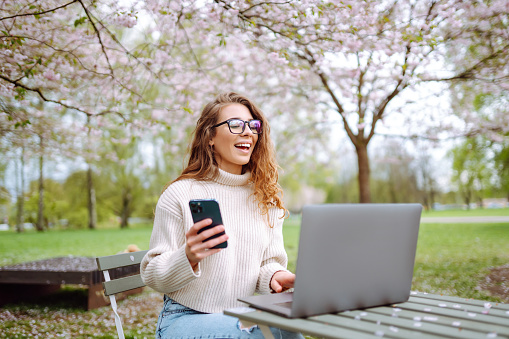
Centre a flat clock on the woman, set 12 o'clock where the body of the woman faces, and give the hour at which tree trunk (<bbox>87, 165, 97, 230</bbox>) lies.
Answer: The tree trunk is roughly at 7 o'clock from the woman.

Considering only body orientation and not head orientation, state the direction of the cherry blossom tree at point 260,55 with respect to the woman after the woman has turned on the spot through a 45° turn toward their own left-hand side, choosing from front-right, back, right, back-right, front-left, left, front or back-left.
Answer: left

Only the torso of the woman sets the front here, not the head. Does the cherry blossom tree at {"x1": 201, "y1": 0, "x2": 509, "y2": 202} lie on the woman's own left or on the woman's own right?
on the woman's own left

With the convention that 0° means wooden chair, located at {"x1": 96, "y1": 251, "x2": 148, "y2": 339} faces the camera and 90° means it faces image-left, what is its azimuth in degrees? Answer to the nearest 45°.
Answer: approximately 315°

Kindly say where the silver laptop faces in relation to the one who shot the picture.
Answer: facing away from the viewer and to the left of the viewer

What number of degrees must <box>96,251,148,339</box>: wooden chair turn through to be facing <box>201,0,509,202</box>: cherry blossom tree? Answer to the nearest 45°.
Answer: approximately 90° to its left

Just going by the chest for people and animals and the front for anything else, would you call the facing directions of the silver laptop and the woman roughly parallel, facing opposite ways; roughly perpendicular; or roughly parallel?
roughly parallel, facing opposite ways

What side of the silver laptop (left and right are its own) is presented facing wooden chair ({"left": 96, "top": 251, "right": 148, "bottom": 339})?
front

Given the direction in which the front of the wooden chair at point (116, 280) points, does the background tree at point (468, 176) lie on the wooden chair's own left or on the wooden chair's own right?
on the wooden chair's own left

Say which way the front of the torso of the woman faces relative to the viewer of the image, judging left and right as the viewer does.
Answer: facing the viewer and to the right of the viewer

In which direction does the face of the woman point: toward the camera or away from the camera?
toward the camera

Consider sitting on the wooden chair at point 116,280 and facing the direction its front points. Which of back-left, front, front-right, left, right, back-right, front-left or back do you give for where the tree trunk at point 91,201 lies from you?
back-left

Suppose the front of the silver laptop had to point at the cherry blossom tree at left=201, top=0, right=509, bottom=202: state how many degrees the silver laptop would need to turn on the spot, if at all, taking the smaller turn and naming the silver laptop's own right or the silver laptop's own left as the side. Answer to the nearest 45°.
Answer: approximately 45° to the silver laptop's own right
